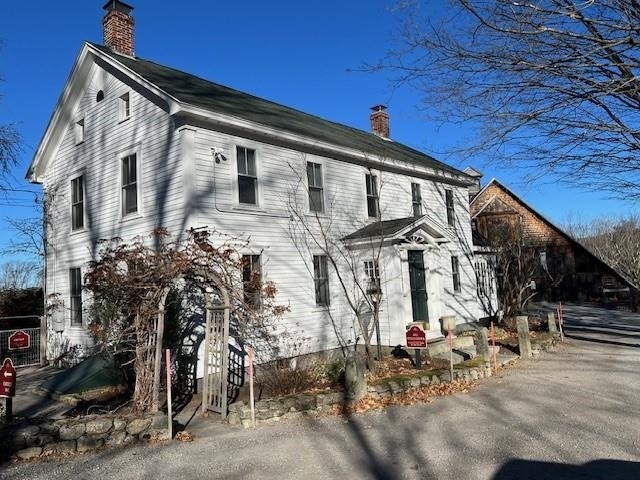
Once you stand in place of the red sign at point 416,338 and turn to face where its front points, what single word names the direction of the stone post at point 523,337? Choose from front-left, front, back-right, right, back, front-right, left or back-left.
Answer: back-left

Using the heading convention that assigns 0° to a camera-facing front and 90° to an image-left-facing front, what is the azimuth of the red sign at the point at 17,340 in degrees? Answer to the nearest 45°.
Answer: approximately 0°

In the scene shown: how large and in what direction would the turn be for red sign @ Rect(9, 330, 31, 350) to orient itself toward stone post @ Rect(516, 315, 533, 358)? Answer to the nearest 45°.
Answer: approximately 90° to its left

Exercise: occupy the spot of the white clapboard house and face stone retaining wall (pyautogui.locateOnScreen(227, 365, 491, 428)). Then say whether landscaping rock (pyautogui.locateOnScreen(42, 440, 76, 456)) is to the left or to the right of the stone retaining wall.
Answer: right

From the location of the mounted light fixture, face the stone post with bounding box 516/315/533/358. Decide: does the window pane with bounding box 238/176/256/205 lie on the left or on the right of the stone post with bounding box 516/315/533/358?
left

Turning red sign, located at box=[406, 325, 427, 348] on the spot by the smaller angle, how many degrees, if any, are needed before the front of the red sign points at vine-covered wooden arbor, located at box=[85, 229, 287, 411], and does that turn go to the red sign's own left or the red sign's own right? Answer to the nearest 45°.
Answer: approximately 45° to the red sign's own right

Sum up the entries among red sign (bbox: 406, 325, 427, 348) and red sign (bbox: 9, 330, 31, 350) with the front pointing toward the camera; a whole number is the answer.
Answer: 2

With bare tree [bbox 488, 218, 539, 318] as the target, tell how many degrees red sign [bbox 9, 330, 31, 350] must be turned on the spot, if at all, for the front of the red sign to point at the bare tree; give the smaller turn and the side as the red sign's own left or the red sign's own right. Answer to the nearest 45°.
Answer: approximately 90° to the red sign's own left

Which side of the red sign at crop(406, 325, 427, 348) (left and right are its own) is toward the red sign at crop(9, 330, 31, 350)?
right

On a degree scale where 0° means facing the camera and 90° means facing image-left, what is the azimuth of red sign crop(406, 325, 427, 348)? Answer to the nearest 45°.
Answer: approximately 0°
